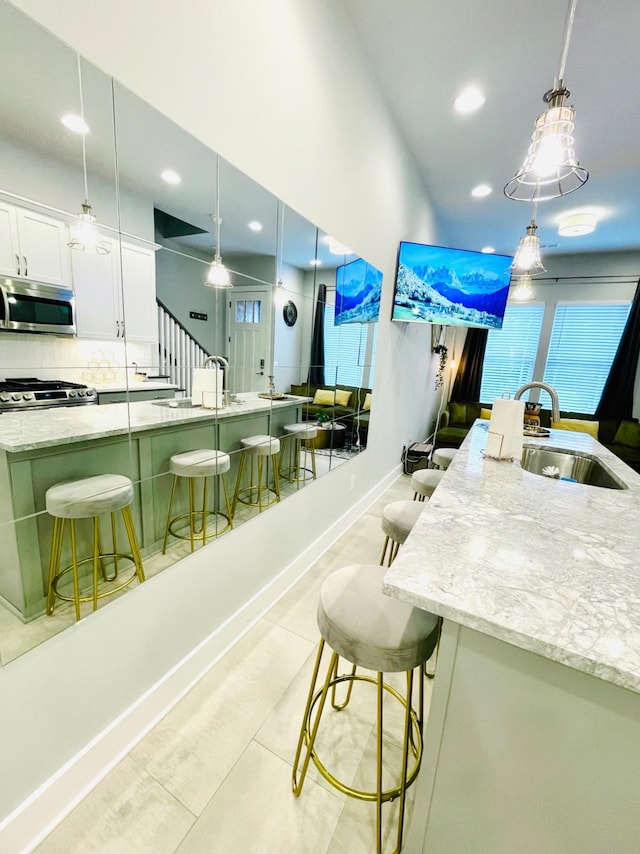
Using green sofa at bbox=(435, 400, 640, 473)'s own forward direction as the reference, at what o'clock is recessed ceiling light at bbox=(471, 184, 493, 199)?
The recessed ceiling light is roughly at 1 o'clock from the green sofa.

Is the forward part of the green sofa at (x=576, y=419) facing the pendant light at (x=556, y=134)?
yes

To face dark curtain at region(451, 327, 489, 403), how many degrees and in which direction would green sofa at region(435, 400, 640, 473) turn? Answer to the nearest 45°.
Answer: approximately 90° to its right

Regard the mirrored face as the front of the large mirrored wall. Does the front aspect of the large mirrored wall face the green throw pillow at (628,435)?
no

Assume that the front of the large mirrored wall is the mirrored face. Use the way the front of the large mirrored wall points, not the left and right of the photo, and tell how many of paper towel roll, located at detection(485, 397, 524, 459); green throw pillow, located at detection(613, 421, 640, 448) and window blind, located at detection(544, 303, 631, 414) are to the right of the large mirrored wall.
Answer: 0

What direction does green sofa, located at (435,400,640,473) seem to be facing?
toward the camera

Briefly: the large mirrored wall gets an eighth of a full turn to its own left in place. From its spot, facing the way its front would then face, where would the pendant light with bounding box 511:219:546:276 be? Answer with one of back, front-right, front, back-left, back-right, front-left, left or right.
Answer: front

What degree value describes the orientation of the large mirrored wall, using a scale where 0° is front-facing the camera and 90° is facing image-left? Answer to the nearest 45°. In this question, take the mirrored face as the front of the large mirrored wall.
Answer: approximately 315°

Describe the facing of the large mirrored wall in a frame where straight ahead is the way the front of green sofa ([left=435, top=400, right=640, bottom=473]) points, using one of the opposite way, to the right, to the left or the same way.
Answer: to the left

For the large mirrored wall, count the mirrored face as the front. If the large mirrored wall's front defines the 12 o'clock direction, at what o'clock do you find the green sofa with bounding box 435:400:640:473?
The green sofa is roughly at 10 o'clock from the large mirrored wall.

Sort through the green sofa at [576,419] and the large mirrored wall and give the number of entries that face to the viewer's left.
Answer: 0

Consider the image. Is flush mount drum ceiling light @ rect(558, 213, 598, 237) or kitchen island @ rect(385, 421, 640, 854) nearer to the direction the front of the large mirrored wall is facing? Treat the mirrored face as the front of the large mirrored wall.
the kitchen island

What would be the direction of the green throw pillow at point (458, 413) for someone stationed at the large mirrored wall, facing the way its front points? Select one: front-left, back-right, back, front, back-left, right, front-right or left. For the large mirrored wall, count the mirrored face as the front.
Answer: left

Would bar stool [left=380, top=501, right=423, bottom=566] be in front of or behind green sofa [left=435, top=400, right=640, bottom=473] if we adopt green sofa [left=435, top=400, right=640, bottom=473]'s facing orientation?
in front

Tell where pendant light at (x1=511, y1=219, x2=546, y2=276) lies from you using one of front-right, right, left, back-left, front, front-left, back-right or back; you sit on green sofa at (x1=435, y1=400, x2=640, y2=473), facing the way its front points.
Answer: front
